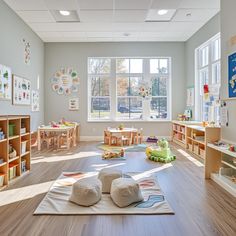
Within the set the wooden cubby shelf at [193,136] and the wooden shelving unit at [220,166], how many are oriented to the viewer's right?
0

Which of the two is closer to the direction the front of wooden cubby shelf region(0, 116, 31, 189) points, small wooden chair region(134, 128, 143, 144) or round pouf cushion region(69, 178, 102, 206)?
the round pouf cushion

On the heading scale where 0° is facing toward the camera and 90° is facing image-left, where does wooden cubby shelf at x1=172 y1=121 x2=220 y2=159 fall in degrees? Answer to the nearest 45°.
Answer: approximately 45°

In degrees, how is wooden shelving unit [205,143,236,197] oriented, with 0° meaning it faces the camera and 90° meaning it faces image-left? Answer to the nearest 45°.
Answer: approximately 45°

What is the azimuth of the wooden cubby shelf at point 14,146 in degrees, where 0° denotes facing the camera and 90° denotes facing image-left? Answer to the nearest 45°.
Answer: approximately 315°

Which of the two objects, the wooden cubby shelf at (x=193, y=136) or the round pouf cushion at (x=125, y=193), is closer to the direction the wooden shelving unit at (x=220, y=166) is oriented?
the round pouf cushion

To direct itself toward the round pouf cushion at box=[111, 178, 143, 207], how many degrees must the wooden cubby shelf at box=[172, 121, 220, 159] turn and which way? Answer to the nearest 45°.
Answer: approximately 45° to its left

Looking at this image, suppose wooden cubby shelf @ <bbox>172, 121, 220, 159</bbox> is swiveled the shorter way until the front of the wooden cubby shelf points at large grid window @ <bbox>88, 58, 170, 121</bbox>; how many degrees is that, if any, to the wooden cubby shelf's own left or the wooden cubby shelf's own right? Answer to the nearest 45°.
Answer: approximately 90° to the wooden cubby shelf's own right

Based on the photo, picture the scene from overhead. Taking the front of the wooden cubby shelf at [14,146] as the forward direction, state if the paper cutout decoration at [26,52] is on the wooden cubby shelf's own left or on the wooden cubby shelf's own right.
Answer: on the wooden cubby shelf's own left

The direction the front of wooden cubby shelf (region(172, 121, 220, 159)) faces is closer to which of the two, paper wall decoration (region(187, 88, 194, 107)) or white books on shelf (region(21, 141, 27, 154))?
the white books on shelf
